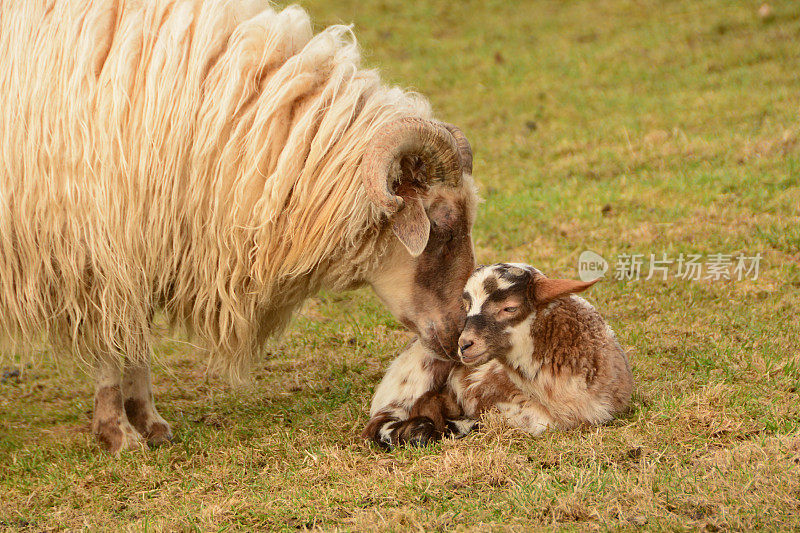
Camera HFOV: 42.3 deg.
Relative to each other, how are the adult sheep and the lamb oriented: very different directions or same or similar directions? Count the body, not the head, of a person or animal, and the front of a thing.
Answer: very different directions

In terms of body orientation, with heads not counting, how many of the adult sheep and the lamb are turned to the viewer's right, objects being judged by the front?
1

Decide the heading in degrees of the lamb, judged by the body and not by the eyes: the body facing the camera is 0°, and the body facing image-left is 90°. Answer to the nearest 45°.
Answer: approximately 45°

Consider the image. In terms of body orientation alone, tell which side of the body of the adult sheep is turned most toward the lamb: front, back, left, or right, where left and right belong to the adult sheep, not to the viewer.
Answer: front

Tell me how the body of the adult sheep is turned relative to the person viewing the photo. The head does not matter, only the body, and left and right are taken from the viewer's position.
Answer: facing to the right of the viewer

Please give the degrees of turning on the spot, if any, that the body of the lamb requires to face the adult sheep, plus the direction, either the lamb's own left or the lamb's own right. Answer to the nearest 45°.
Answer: approximately 45° to the lamb's own right
